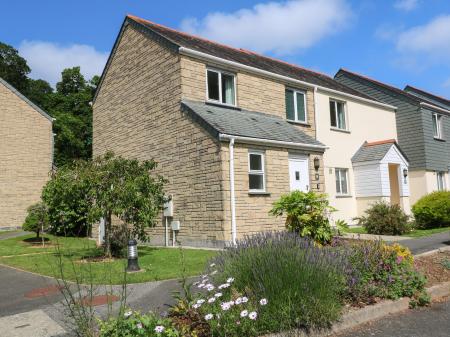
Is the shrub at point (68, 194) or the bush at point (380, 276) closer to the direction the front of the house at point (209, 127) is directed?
the bush

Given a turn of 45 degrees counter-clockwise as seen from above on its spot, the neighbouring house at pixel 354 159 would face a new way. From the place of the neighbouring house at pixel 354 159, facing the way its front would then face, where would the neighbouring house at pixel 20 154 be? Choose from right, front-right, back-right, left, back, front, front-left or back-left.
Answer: back

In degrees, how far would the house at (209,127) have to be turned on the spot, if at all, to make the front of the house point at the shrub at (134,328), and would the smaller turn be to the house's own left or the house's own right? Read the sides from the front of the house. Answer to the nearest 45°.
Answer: approximately 45° to the house's own right

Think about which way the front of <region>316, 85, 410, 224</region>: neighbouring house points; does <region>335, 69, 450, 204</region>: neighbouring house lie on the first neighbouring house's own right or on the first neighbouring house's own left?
on the first neighbouring house's own left

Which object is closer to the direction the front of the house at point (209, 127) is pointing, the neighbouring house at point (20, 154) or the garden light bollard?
the garden light bollard

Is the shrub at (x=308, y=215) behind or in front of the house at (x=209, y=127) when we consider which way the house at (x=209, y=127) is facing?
in front

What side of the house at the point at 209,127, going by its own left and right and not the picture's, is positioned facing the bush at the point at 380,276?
front

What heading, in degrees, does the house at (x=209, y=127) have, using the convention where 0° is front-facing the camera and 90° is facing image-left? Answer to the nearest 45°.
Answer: approximately 315°

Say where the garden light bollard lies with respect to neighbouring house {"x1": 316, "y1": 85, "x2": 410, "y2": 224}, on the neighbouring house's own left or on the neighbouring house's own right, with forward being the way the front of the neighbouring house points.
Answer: on the neighbouring house's own right

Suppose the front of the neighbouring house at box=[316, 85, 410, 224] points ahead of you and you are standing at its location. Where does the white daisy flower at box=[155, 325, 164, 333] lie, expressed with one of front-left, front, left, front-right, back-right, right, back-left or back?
front-right

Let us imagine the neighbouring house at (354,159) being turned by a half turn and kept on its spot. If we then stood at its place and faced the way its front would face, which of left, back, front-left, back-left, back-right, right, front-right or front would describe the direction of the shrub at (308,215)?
back-left

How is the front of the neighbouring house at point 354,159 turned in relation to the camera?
facing the viewer and to the right of the viewer
